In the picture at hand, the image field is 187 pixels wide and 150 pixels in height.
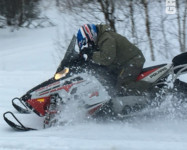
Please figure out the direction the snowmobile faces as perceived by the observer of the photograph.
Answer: facing to the left of the viewer

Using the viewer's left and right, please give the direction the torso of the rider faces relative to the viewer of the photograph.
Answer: facing to the left of the viewer
